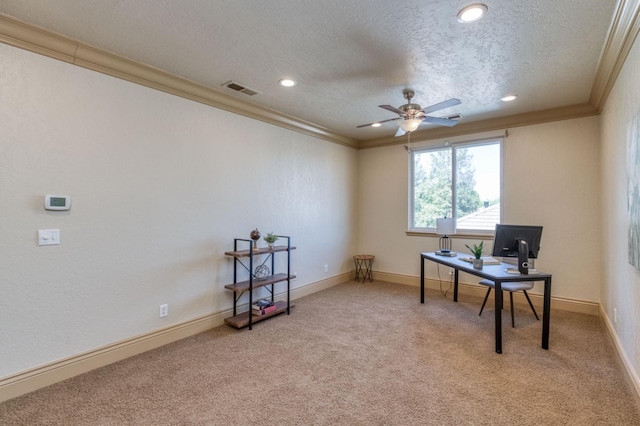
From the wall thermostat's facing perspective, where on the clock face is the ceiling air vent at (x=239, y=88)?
The ceiling air vent is roughly at 9 o'clock from the wall thermostat.

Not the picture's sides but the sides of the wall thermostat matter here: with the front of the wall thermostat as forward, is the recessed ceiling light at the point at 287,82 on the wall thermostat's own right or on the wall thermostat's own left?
on the wall thermostat's own left

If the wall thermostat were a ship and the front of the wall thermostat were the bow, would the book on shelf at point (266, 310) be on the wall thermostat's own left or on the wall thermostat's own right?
on the wall thermostat's own left

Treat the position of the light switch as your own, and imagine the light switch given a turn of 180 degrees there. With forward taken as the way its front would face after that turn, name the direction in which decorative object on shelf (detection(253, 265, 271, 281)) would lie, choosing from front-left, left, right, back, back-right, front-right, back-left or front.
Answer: right

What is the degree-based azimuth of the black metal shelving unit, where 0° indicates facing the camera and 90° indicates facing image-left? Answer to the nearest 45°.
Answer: approximately 315°

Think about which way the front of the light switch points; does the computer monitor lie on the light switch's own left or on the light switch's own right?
on the light switch's own left

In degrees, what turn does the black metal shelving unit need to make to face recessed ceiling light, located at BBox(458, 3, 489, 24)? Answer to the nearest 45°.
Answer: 0° — it already faces it

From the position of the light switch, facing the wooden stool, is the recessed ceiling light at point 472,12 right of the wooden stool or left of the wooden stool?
right
